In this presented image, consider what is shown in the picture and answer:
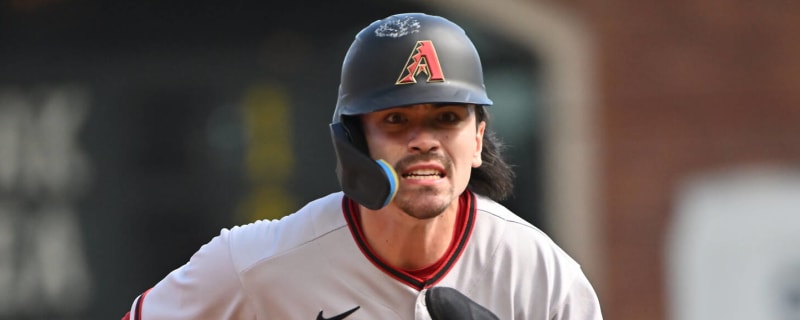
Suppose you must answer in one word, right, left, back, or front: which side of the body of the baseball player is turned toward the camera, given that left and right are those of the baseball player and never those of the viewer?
front
